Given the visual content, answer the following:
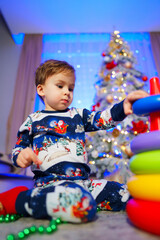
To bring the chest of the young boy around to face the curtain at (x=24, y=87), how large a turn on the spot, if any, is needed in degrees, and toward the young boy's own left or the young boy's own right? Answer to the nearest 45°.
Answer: approximately 135° to the young boy's own left

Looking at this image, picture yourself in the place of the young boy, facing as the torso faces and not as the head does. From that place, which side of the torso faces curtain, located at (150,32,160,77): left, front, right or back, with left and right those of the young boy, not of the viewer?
left

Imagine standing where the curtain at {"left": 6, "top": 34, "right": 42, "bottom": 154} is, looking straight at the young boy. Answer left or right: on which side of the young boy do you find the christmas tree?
left

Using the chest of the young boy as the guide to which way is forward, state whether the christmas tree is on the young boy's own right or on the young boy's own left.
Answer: on the young boy's own left

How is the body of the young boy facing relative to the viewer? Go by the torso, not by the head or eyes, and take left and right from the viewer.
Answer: facing the viewer and to the right of the viewer
